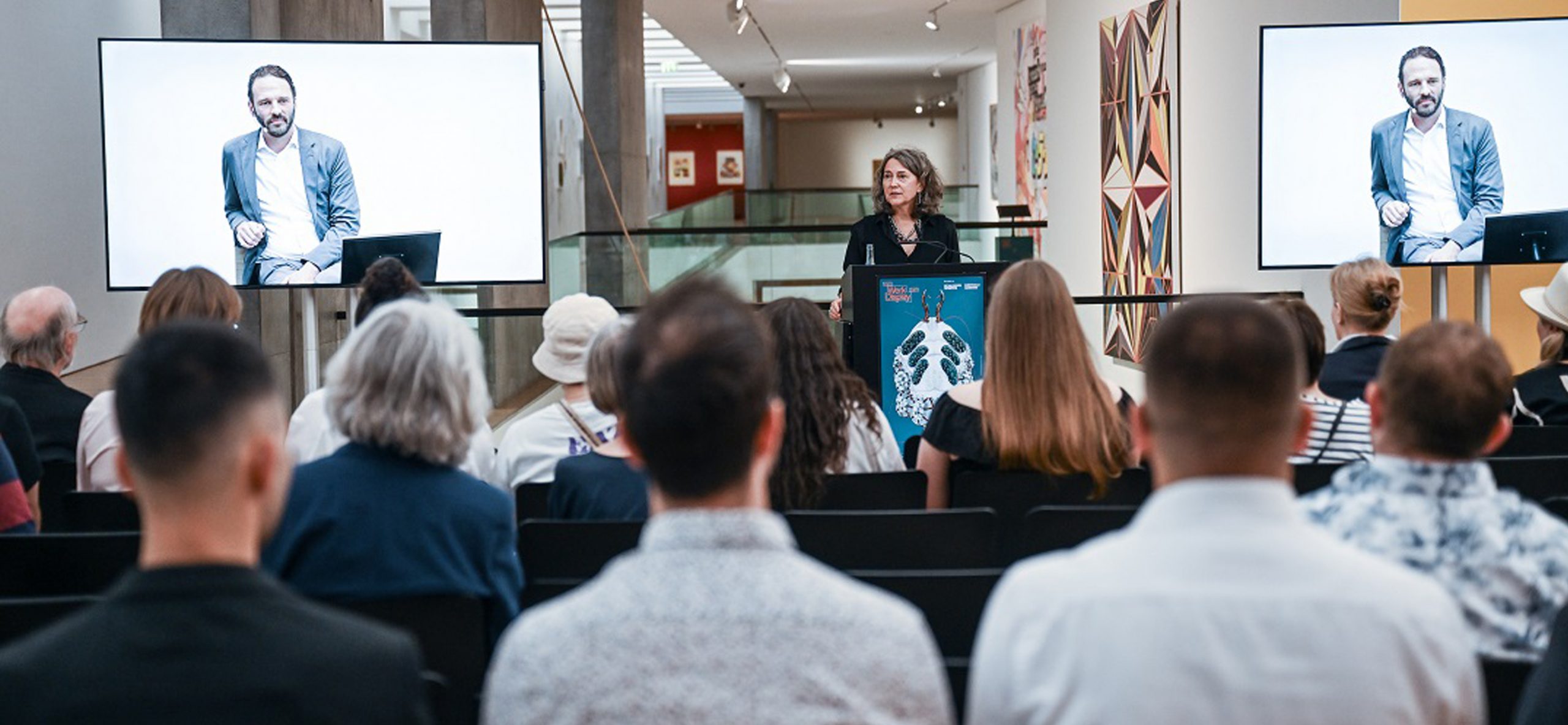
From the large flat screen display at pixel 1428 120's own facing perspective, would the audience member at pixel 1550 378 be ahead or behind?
ahead

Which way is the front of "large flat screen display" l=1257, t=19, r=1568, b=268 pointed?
toward the camera

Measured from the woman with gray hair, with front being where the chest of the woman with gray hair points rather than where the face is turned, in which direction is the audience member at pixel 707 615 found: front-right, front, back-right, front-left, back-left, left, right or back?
back

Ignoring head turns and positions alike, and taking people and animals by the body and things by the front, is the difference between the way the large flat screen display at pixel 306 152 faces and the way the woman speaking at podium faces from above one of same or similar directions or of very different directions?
same or similar directions

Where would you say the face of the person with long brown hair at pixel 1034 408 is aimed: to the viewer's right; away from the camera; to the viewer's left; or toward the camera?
away from the camera

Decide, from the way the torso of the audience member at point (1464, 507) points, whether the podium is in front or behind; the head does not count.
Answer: in front

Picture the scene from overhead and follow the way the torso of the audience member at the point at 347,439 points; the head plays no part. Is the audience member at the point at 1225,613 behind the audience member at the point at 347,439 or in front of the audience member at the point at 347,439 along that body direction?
behind

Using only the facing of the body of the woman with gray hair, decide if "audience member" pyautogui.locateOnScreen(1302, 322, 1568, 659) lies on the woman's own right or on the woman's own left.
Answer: on the woman's own right

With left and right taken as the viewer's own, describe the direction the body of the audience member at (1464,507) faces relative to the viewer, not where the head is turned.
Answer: facing away from the viewer

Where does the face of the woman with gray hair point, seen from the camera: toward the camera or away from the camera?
away from the camera

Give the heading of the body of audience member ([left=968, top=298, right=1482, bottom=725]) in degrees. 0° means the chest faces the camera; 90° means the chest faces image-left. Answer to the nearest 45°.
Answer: approximately 180°

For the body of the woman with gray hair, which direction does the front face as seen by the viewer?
away from the camera

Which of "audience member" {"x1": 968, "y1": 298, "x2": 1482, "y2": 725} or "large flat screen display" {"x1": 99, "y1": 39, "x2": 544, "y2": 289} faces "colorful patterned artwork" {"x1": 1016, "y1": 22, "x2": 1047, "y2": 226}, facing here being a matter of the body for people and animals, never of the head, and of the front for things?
the audience member

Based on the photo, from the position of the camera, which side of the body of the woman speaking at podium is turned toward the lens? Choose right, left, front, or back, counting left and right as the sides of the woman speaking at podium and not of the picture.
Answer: front

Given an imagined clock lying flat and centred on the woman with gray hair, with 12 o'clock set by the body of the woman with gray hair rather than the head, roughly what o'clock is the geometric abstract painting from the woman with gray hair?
The geometric abstract painting is roughly at 1 o'clock from the woman with gray hair.

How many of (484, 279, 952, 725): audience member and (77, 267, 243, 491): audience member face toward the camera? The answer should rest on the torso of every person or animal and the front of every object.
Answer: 0
